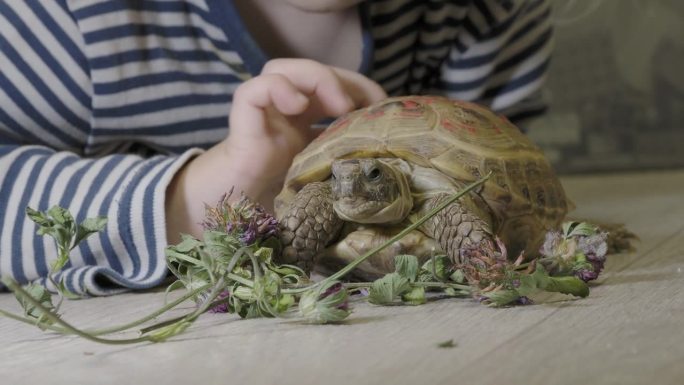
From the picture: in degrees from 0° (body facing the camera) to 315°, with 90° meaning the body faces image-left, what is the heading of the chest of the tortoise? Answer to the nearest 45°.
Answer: approximately 45°
